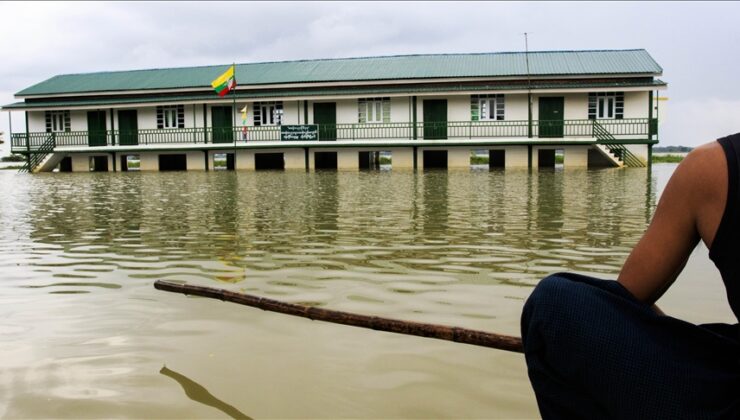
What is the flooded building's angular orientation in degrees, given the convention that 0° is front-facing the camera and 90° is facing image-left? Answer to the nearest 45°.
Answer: approximately 0°

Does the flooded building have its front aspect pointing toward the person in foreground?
yes
